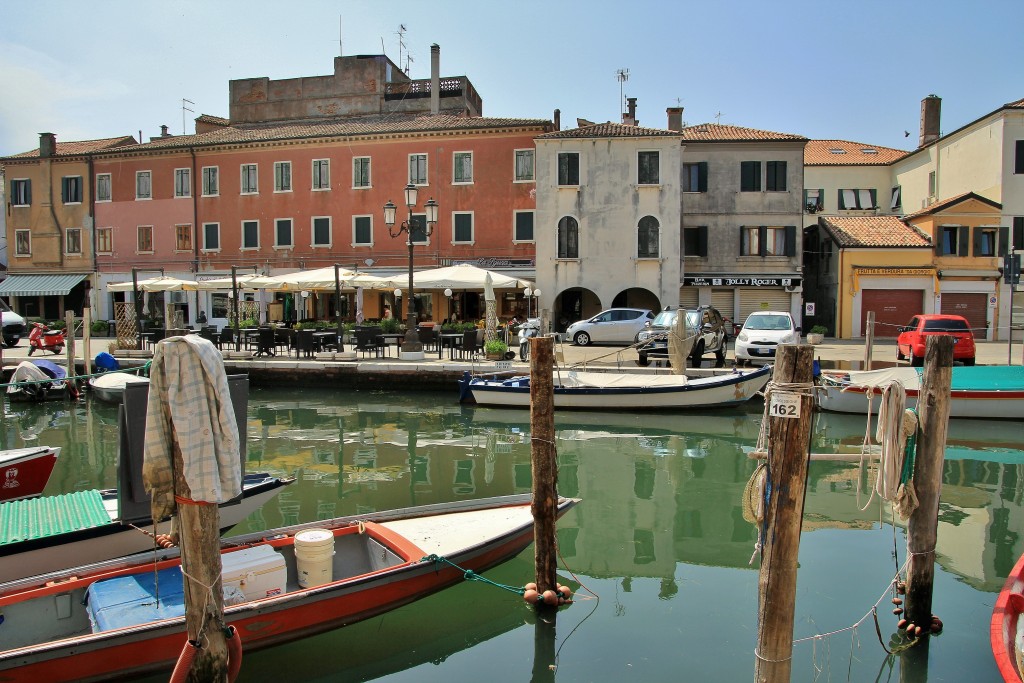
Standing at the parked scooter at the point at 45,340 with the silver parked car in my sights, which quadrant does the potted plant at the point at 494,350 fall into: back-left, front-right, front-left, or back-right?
front-right

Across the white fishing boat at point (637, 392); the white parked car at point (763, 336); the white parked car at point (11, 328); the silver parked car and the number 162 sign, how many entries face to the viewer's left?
1

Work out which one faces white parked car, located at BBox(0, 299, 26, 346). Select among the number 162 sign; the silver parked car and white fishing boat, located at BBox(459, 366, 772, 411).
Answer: the silver parked car

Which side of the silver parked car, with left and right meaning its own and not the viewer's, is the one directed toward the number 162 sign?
left

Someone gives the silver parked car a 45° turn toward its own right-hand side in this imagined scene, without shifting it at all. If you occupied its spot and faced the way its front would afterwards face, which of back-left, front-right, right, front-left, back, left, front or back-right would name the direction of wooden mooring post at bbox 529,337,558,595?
back-left

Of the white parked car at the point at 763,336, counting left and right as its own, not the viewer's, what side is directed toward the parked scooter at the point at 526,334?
right

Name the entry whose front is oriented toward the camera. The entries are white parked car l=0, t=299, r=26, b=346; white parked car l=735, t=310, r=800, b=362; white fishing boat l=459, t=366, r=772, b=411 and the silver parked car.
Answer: white parked car l=735, t=310, r=800, b=362

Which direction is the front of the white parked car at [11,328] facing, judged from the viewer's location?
facing to the right of the viewer

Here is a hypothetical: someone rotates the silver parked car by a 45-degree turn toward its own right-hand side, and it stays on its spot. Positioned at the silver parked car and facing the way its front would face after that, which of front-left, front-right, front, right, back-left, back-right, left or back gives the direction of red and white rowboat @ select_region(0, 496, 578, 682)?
back-left

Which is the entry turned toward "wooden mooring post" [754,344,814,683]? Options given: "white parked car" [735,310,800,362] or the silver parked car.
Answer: the white parked car

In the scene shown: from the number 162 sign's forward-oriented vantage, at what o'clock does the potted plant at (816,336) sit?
The potted plant is roughly at 6 o'clock from the number 162 sign.

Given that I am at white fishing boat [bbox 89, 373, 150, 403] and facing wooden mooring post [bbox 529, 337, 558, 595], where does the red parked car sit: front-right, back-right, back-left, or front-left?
front-left

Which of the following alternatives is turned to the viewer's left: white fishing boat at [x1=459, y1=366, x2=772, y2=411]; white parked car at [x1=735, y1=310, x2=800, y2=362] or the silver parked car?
the silver parked car

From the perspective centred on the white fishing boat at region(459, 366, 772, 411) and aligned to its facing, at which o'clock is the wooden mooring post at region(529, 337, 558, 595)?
The wooden mooring post is roughly at 3 o'clock from the white fishing boat.

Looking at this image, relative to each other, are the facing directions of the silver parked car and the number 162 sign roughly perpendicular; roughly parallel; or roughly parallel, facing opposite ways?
roughly perpendicular

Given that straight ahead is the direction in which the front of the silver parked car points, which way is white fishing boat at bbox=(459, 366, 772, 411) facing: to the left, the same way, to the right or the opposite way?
the opposite way

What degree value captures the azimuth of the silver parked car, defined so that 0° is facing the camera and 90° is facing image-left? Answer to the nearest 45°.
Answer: approximately 90°

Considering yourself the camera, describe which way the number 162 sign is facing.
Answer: facing the viewer

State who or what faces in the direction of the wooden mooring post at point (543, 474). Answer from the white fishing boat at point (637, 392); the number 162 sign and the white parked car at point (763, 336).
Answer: the white parked car
